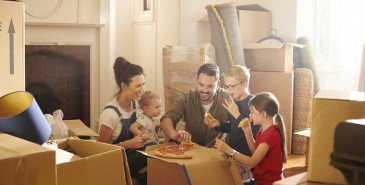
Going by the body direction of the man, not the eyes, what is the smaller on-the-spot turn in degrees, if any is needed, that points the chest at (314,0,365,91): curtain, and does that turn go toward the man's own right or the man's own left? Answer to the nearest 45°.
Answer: approximately 135° to the man's own left

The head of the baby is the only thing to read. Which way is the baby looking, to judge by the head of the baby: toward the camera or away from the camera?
toward the camera

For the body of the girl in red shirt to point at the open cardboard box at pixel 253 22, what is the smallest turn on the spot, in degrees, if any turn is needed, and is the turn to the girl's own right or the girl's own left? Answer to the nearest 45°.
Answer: approximately 90° to the girl's own right

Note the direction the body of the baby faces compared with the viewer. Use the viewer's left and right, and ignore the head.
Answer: facing the viewer and to the right of the viewer

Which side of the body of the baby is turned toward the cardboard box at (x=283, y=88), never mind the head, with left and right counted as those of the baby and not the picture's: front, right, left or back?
left

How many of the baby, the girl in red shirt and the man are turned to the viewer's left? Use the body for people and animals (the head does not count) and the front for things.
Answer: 1

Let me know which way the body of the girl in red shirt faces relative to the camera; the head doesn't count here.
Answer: to the viewer's left

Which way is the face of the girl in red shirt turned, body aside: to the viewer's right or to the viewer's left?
to the viewer's left

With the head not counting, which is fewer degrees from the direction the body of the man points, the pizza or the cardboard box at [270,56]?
the pizza

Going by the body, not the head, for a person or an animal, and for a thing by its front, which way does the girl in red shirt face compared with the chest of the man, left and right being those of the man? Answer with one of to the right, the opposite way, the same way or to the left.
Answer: to the right

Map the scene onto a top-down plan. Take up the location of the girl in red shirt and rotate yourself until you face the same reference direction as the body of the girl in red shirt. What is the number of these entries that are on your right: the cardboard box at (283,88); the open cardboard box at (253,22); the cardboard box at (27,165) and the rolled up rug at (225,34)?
3

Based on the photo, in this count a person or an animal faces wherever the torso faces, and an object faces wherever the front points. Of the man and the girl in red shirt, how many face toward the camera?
1

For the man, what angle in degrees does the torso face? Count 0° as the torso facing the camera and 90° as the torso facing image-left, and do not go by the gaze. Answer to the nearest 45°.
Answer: approximately 0°

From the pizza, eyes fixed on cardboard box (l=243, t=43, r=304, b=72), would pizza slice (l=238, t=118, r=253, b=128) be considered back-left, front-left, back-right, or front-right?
front-right
